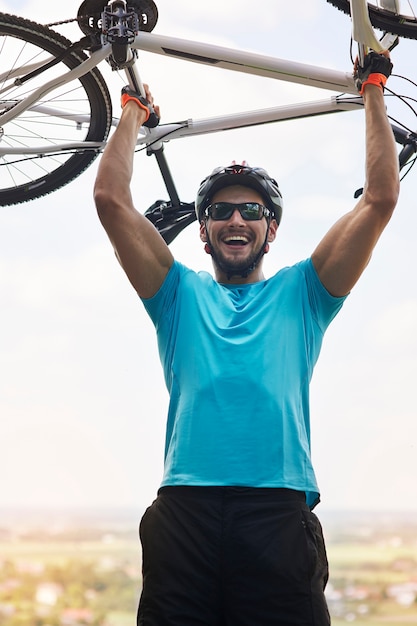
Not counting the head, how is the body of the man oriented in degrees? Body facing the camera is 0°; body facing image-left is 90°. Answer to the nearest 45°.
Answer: approximately 0°
